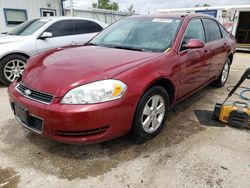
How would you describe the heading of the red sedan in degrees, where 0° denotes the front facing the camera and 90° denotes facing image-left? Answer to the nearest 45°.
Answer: approximately 45°

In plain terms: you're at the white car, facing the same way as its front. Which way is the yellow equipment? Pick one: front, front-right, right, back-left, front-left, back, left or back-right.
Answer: left

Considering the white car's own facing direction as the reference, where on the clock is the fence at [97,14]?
The fence is roughly at 5 o'clock from the white car.

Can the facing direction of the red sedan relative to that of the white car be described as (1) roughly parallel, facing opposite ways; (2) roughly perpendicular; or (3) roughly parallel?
roughly parallel

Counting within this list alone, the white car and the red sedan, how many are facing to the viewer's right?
0

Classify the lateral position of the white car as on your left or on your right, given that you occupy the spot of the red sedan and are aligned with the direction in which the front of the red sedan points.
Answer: on your right

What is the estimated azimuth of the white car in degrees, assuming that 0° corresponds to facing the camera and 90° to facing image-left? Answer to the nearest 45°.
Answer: approximately 45°

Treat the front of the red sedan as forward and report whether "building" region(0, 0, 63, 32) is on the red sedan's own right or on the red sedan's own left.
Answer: on the red sedan's own right

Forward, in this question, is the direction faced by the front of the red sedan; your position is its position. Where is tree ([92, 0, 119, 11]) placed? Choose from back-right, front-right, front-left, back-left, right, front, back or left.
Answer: back-right

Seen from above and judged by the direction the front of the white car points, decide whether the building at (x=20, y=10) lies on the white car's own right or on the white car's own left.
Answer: on the white car's own right
